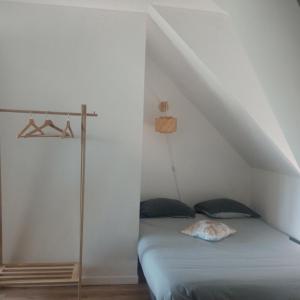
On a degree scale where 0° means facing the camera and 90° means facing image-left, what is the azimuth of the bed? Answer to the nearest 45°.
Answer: approximately 0°

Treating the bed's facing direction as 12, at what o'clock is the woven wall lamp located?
The woven wall lamp is roughly at 5 o'clock from the bed.

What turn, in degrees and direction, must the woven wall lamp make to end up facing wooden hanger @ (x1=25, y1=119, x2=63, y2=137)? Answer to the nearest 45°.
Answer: approximately 45° to its right

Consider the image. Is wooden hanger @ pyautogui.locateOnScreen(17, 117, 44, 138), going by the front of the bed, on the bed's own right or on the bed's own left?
on the bed's own right

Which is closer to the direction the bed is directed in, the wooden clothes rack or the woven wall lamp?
the wooden clothes rack

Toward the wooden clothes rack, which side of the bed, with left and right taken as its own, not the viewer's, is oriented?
right

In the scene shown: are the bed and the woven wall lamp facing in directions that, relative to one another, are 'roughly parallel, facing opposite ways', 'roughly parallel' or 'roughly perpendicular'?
roughly parallel

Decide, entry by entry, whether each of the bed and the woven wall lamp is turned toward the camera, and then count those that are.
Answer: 2

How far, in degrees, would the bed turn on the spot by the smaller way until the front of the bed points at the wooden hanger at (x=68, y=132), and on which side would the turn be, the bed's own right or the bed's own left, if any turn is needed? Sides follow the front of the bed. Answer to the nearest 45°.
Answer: approximately 90° to the bed's own right

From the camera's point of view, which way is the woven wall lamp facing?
toward the camera

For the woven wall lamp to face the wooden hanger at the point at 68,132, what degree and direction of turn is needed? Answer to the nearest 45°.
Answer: approximately 45° to its right
